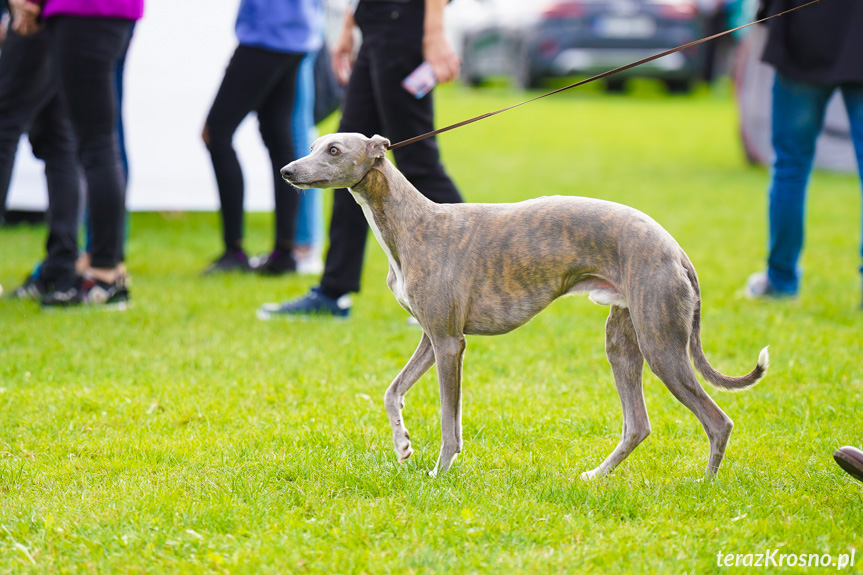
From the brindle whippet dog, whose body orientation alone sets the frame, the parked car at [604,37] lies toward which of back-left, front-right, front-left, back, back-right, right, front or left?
right

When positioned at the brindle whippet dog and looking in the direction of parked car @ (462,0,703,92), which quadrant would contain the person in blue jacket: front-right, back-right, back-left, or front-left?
front-left

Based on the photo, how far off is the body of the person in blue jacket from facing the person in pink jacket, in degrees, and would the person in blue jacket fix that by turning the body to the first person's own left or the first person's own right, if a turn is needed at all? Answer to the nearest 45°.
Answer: approximately 45° to the first person's own left

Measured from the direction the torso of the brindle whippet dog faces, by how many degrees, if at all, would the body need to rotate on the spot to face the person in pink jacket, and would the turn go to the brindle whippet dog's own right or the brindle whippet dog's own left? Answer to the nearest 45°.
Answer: approximately 45° to the brindle whippet dog's own right

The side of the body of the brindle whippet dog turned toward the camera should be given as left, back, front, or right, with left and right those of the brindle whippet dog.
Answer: left
